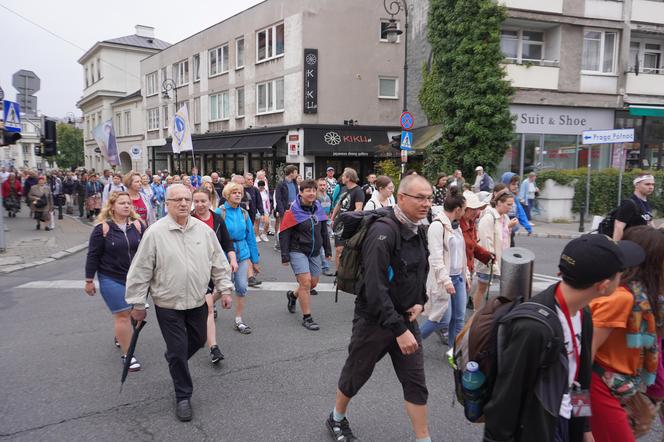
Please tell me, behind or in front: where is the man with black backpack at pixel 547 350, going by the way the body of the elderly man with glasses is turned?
in front

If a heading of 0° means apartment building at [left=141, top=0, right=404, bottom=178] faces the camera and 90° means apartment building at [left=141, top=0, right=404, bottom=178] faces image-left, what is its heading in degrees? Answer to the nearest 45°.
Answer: approximately 45°

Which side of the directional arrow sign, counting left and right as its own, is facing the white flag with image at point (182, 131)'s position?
right

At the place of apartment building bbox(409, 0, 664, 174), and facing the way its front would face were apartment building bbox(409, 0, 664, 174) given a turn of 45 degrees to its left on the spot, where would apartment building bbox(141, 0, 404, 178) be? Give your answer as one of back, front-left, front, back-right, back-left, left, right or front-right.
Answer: back-right

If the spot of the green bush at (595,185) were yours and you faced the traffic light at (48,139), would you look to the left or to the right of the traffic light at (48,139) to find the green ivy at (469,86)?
right

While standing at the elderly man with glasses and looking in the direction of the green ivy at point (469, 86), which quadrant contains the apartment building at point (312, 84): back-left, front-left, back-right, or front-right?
front-left

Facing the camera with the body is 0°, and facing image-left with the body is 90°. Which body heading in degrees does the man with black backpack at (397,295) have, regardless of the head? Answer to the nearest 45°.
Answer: approximately 315°

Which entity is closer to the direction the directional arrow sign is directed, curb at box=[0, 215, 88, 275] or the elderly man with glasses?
the elderly man with glasses

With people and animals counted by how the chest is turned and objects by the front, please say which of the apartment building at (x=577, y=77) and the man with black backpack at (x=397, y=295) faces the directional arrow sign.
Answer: the apartment building

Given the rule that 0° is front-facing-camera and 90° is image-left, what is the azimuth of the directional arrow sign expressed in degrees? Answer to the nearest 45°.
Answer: approximately 0°

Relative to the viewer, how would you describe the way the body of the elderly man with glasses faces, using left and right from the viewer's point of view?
facing the viewer
